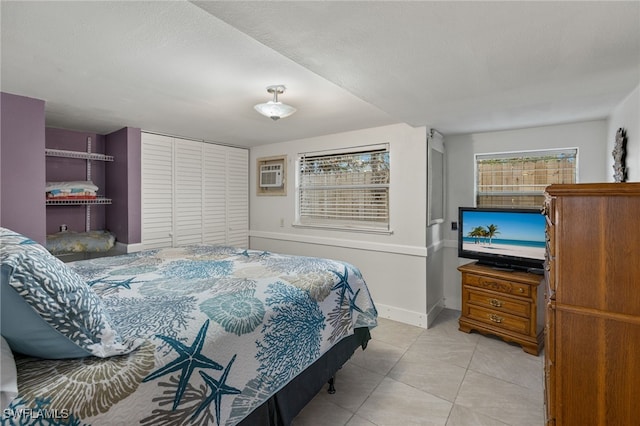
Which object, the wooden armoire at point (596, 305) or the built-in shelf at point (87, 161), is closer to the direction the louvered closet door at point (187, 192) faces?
the wooden armoire

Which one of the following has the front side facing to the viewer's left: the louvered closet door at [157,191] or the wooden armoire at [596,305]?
the wooden armoire

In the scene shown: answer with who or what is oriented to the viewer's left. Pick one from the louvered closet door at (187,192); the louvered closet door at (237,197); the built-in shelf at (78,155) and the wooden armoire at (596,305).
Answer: the wooden armoire

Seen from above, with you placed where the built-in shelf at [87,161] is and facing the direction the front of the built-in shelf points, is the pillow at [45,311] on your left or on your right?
on your right

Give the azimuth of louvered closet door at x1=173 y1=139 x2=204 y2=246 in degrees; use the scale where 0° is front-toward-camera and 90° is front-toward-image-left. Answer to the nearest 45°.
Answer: approximately 315°

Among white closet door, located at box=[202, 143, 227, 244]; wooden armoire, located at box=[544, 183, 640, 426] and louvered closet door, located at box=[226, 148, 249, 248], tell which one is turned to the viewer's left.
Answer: the wooden armoire

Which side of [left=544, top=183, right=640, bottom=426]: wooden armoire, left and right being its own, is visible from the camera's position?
left

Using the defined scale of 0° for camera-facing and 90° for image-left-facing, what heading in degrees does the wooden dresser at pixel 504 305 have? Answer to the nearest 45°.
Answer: approximately 45°
